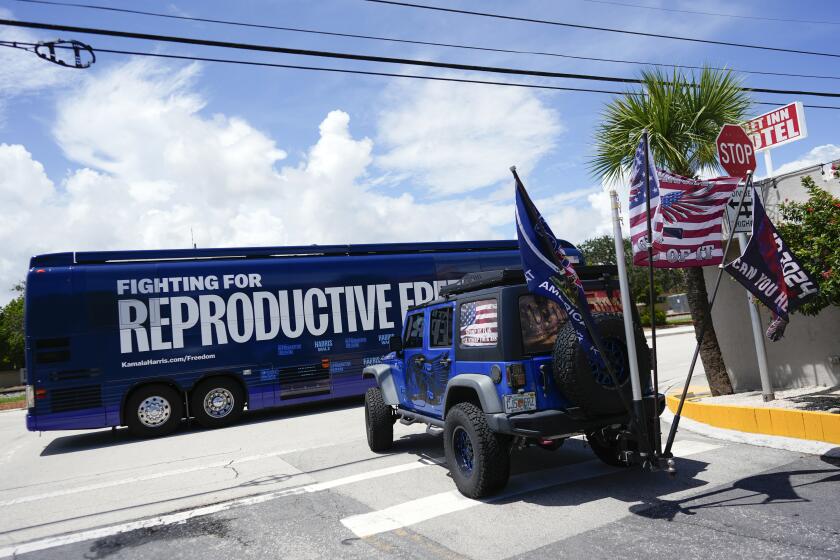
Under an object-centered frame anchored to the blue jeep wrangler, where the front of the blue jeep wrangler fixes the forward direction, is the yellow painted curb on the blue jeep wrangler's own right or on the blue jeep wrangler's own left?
on the blue jeep wrangler's own right

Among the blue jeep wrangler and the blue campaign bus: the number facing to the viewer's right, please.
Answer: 1

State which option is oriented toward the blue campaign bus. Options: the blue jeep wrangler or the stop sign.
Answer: the blue jeep wrangler

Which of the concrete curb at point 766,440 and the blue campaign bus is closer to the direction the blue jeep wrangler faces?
the blue campaign bus

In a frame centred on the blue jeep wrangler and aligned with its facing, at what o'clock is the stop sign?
The stop sign is roughly at 3 o'clock from the blue jeep wrangler.

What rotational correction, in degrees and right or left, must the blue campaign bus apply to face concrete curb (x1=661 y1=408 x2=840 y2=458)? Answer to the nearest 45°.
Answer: approximately 45° to its right

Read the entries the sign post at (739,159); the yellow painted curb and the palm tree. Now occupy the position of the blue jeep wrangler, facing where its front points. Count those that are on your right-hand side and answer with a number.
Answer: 3

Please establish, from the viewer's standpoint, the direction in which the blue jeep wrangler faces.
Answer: facing away from the viewer and to the left of the viewer

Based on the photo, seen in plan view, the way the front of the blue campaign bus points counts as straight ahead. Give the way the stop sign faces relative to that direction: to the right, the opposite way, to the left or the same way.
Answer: to the right

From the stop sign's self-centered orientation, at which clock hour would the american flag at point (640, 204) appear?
The american flag is roughly at 2 o'clock from the stop sign.

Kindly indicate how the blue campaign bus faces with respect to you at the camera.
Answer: facing to the right of the viewer

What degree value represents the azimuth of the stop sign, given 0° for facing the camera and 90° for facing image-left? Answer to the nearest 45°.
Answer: approximately 315°

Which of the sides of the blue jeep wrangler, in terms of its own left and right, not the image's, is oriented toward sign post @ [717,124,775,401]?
right
